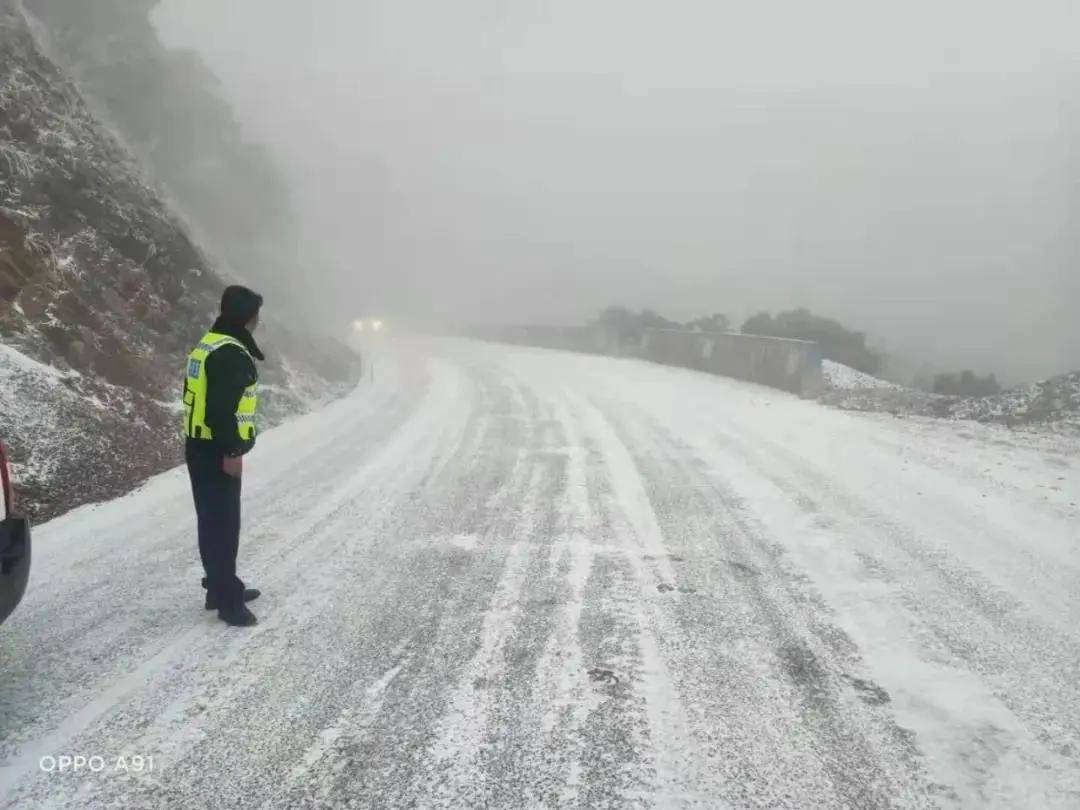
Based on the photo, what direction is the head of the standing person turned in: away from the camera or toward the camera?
away from the camera

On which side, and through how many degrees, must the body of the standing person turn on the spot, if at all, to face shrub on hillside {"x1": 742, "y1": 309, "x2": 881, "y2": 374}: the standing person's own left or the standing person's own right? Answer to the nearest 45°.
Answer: approximately 45° to the standing person's own left

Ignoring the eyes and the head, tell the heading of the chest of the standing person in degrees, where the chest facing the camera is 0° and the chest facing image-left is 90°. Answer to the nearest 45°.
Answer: approximately 270°
